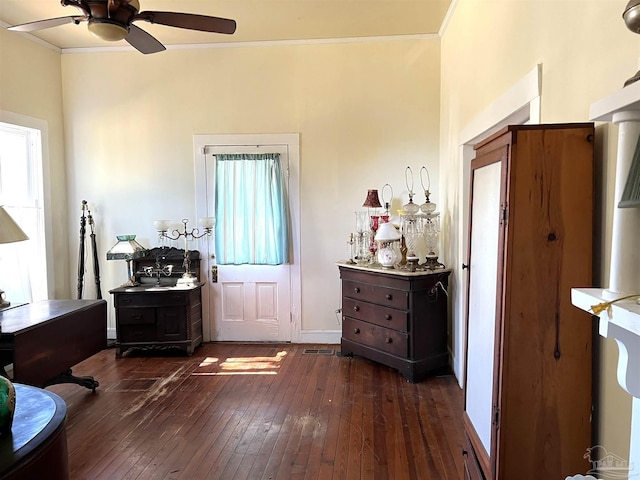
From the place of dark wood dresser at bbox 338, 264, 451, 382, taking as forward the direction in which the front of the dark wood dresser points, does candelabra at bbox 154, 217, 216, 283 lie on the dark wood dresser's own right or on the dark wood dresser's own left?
on the dark wood dresser's own right

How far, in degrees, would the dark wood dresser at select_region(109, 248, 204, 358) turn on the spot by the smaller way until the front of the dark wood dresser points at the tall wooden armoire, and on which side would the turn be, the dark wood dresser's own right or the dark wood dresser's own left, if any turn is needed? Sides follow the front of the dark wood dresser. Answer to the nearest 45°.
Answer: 0° — it already faces it

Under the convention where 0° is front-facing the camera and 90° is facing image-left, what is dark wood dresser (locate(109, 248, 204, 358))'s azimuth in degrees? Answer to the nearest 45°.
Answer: approximately 0°

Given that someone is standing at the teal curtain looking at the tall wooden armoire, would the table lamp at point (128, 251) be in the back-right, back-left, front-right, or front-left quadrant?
back-right

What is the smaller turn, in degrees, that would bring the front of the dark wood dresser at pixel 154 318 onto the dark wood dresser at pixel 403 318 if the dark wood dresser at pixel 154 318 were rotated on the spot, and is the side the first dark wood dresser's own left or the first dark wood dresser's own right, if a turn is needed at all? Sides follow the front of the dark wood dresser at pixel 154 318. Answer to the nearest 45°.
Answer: approximately 45° to the first dark wood dresser's own left

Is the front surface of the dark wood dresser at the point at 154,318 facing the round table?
yes

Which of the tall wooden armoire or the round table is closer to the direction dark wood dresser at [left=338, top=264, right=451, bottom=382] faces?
the round table
